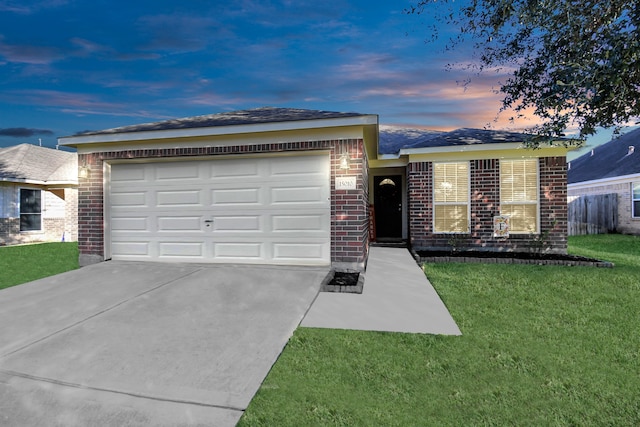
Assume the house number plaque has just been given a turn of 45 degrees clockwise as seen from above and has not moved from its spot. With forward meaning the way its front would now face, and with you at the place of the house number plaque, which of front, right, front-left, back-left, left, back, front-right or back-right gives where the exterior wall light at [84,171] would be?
front-right

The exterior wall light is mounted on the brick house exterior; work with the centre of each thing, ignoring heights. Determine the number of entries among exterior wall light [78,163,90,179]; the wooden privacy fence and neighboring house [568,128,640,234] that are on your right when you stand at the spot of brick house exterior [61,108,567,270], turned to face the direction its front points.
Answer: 1

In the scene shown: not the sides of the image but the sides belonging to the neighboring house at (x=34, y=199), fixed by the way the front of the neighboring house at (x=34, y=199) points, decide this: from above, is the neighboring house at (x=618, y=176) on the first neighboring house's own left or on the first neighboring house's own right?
on the first neighboring house's own left

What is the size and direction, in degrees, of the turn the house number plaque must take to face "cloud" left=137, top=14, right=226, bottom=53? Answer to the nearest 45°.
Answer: approximately 135° to its right

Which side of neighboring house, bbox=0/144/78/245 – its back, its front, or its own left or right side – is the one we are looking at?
front

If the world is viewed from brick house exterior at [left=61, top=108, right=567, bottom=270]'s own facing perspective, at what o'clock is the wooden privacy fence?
The wooden privacy fence is roughly at 8 o'clock from the brick house exterior.

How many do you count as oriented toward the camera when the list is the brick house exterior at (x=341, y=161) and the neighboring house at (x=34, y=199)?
2

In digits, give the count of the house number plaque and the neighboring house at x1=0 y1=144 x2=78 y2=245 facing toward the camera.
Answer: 2

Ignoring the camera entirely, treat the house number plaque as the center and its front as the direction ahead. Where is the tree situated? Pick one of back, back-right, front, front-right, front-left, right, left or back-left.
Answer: left

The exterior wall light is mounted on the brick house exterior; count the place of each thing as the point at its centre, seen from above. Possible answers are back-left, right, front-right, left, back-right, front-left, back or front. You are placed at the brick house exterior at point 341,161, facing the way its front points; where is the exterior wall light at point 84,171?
right

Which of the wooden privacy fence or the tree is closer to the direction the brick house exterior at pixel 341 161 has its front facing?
the tree

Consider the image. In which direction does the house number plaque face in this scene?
toward the camera

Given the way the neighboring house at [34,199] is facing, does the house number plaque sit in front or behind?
in front

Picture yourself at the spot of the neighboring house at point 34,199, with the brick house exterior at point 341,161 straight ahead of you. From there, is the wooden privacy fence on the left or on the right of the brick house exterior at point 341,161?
left
